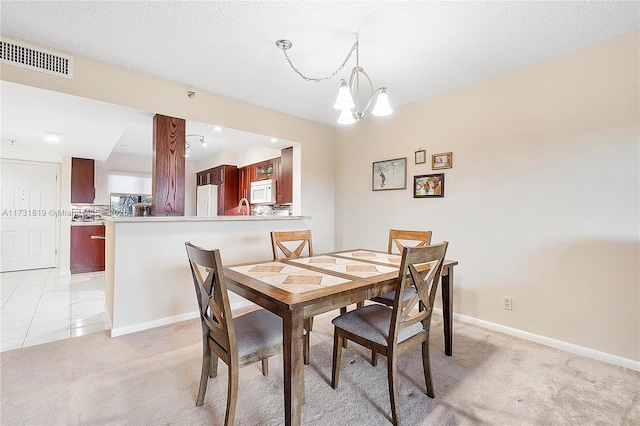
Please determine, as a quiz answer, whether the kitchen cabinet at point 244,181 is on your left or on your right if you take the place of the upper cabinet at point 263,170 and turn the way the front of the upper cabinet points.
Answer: on your right

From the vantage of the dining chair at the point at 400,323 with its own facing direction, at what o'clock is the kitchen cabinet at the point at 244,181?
The kitchen cabinet is roughly at 12 o'clock from the dining chair.

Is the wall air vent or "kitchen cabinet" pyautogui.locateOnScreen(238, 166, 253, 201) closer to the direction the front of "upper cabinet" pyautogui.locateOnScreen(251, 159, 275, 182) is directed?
the wall air vent

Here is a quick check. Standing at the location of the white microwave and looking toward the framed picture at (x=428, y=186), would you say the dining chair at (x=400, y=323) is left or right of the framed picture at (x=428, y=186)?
right

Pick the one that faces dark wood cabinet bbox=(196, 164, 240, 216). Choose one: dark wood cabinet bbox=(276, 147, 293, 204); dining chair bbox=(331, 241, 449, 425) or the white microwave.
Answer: the dining chair

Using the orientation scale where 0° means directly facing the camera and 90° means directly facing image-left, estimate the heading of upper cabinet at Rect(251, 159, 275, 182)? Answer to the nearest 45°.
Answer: approximately 45°

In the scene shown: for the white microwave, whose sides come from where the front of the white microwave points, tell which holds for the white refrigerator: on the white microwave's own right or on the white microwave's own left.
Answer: on the white microwave's own right

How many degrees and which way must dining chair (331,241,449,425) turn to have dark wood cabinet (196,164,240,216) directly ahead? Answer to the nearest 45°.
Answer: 0° — it already faces it

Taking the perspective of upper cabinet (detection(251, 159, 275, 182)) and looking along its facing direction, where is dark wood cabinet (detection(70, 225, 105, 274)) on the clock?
The dark wood cabinet is roughly at 2 o'clock from the upper cabinet.

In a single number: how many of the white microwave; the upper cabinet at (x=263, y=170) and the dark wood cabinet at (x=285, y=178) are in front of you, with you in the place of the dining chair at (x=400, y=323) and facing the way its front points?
3

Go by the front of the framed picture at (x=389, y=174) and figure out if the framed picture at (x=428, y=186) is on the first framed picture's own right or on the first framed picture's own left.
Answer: on the first framed picture's own left
